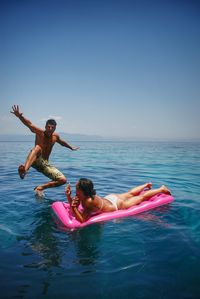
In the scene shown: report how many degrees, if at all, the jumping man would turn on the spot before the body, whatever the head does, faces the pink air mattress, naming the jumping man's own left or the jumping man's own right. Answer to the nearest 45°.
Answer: approximately 45° to the jumping man's own left

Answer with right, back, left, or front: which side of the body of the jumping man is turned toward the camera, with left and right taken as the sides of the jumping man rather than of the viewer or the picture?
front
